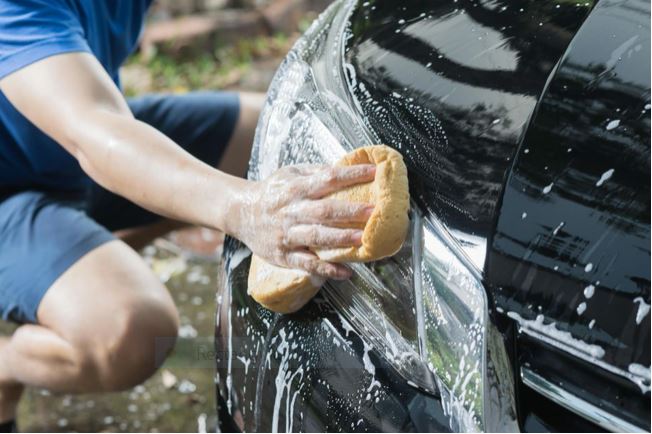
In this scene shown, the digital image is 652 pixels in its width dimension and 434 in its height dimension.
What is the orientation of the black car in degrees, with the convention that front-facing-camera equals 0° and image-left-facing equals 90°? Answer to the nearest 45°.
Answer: approximately 45°
